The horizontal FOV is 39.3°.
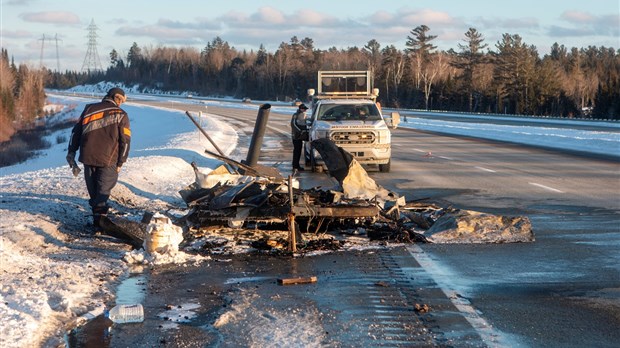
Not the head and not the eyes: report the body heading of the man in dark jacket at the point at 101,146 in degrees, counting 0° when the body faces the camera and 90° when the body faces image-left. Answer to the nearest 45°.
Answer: approximately 180°

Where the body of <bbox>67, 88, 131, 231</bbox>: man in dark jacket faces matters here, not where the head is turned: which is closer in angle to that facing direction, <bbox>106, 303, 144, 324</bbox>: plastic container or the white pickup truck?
the white pickup truck

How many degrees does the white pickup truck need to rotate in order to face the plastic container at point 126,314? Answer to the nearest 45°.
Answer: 0° — it already faces it

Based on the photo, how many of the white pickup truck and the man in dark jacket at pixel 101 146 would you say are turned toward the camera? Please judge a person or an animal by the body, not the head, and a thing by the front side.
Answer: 1

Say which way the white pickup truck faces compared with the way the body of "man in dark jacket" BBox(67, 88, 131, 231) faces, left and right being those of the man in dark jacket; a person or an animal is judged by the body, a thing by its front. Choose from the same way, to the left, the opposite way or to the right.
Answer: the opposite way

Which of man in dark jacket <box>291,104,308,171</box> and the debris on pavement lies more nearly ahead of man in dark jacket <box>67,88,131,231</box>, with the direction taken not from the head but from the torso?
the man in dark jacket

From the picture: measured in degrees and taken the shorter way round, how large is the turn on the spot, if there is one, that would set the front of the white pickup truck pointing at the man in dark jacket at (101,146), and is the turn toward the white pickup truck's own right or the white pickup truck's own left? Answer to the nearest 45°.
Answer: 0° — it already faces them

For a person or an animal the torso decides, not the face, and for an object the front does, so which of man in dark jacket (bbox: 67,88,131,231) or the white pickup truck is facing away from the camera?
the man in dark jacket

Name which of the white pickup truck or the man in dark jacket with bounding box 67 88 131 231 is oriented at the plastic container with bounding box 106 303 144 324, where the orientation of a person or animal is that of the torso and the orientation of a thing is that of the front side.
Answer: the white pickup truck

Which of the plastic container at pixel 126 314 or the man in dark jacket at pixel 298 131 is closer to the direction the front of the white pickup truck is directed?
the plastic container

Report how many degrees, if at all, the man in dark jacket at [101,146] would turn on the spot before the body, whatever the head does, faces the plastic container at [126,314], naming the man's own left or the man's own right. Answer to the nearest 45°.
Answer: approximately 180°

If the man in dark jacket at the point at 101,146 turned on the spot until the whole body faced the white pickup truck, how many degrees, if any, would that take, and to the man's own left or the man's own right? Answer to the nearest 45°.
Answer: approximately 45° to the man's own right
